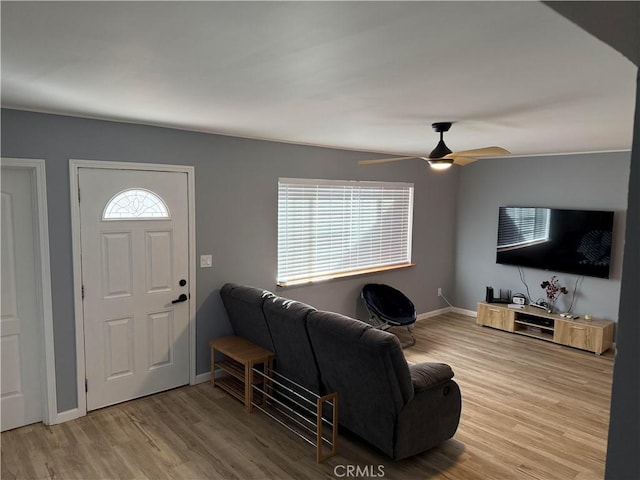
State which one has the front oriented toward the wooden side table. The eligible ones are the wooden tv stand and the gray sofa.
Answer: the wooden tv stand

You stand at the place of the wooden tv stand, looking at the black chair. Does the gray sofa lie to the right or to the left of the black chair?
left

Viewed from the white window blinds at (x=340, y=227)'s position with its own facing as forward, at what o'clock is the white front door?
The white front door is roughly at 3 o'clock from the white window blinds.

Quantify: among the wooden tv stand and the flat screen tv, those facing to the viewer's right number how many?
0

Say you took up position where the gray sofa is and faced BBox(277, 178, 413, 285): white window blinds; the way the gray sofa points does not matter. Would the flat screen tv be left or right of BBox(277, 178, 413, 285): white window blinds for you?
right

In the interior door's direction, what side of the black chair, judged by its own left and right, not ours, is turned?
right

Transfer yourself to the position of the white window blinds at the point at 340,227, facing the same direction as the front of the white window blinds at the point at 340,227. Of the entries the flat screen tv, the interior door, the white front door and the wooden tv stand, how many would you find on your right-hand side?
2

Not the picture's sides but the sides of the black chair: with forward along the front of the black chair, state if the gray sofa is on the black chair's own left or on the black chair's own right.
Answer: on the black chair's own right

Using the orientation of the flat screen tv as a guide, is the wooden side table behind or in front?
in front

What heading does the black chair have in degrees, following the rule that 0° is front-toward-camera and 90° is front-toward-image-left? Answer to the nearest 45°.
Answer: approximately 315°

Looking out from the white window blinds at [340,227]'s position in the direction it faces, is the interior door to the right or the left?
on its right

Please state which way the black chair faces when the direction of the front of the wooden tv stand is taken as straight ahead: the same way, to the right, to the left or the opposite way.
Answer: to the left

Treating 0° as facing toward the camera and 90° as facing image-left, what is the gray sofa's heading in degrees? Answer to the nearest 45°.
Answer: approximately 225°

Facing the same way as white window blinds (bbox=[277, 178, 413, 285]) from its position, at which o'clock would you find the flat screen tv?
The flat screen tv is roughly at 10 o'clock from the white window blinds.

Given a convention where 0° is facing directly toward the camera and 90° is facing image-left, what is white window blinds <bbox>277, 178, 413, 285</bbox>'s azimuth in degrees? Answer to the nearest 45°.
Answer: approximately 315°
